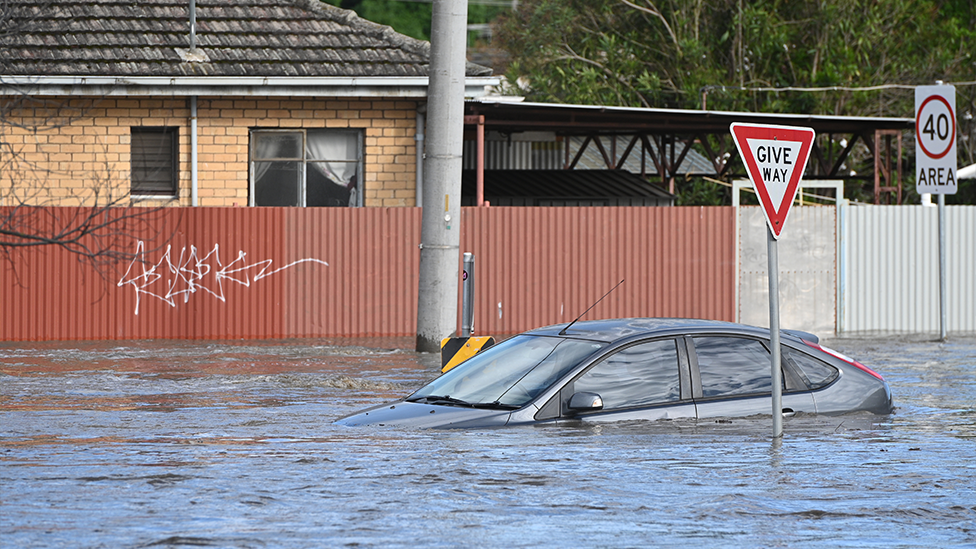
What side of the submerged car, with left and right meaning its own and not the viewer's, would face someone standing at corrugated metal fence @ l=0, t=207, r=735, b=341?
right

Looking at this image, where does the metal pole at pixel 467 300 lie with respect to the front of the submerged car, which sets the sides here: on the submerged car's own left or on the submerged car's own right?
on the submerged car's own right

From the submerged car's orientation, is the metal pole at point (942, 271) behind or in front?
behind

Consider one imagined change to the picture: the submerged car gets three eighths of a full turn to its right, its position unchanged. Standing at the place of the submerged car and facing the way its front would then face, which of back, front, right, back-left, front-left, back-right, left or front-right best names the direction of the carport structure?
front

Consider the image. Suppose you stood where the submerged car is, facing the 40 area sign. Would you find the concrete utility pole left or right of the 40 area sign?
left

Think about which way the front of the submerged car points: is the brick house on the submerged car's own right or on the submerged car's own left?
on the submerged car's own right

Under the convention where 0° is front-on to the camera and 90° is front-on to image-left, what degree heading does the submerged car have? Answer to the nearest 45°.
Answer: approximately 45°

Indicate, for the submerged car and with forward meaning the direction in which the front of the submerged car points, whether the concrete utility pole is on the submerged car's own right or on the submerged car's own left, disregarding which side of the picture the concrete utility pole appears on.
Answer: on the submerged car's own right

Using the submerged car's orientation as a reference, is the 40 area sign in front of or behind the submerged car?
behind

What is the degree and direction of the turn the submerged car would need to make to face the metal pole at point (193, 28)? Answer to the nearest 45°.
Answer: approximately 90° to its right

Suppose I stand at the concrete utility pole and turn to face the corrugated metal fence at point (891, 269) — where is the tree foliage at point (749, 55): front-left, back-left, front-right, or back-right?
front-left
